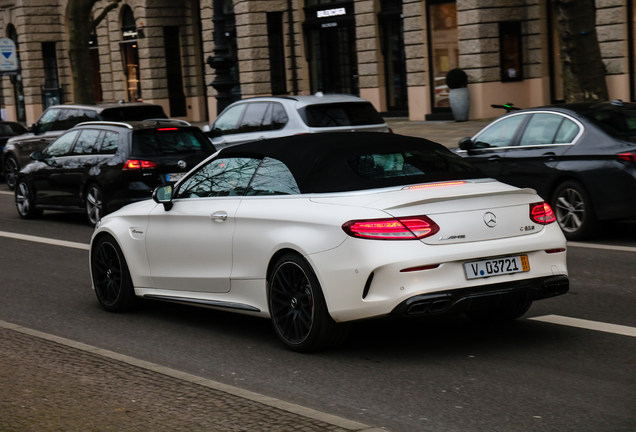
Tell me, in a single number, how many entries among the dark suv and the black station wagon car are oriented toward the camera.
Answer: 0

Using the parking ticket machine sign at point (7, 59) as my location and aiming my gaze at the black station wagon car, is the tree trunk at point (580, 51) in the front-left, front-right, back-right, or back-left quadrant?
front-left

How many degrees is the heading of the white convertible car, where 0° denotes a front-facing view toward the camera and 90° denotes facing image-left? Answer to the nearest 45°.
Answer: approximately 135°

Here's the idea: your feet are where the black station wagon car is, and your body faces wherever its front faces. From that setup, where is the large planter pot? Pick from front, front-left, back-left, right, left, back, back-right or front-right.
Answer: right

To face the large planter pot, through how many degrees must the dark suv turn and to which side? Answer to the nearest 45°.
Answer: approximately 90° to its right

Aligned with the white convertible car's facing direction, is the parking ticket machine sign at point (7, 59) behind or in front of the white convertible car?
in front

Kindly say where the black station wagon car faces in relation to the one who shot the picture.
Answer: facing away from the viewer and to the left of the viewer

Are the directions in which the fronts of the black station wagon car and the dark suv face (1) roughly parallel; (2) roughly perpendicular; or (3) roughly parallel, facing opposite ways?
roughly parallel

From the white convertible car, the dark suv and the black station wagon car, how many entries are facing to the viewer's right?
0

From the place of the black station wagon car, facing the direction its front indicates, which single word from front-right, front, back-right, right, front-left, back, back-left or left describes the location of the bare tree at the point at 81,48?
front-right

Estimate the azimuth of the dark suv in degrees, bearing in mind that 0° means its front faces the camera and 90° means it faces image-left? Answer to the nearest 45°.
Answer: approximately 135°

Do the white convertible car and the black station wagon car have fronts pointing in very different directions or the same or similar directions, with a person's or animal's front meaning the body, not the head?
same or similar directions

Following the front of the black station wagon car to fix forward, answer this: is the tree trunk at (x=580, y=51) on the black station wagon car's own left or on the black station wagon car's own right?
on the black station wagon car's own right

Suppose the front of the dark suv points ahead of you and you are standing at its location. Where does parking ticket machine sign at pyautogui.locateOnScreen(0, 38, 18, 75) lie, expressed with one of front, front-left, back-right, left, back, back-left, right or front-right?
front-right
